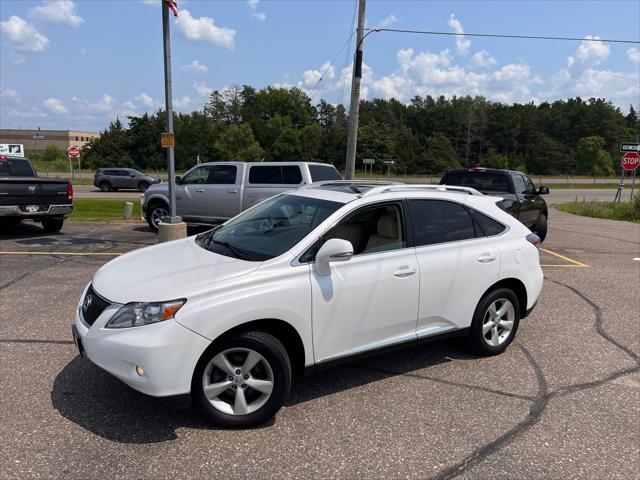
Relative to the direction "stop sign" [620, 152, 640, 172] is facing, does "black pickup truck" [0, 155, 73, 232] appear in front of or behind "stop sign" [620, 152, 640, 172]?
in front

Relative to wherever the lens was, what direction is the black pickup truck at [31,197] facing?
facing away from the viewer and to the left of the viewer

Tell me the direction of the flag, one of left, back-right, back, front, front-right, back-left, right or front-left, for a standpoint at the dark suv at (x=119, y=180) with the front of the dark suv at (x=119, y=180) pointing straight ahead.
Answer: right

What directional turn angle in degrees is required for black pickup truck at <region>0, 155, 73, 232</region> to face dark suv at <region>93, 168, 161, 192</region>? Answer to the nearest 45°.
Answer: approximately 45° to its right

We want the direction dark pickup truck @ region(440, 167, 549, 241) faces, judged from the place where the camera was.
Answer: facing away from the viewer and to the right of the viewer

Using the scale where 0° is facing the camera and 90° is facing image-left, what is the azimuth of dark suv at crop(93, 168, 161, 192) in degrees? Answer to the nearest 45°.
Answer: approximately 270°

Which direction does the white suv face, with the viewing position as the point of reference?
facing the viewer and to the left of the viewer

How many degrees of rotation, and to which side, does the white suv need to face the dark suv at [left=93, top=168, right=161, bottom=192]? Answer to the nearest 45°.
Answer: approximately 90° to its right

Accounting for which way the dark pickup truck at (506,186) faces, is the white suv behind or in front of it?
behind

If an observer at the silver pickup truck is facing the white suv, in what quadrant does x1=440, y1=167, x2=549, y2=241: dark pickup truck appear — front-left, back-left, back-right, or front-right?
front-left

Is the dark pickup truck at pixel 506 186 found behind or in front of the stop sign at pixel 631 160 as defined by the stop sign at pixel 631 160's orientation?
in front

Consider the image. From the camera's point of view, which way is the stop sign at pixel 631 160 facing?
toward the camera

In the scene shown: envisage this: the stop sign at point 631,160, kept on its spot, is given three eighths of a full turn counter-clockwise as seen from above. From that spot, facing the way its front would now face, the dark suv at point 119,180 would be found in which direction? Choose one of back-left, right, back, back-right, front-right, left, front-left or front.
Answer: back-left
